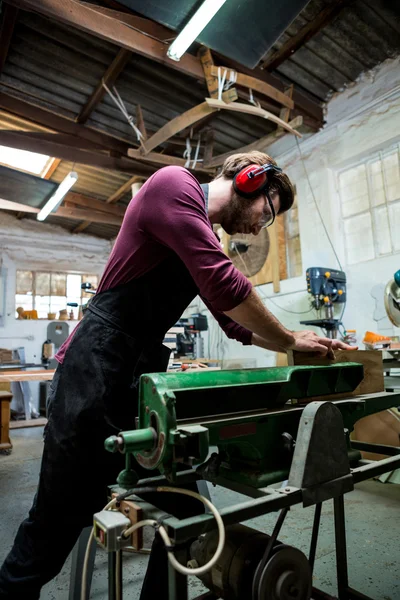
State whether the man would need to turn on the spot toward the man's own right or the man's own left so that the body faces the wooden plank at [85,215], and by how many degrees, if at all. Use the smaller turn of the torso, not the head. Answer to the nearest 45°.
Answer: approximately 90° to the man's own left

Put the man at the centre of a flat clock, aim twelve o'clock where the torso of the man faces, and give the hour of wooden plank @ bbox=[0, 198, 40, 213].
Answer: The wooden plank is roughly at 8 o'clock from the man.

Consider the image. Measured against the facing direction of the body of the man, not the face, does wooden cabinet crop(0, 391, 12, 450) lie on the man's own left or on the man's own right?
on the man's own left

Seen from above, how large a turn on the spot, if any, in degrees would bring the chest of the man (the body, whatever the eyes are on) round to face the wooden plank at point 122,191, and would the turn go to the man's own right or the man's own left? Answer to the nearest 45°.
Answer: approximately 90° to the man's own left

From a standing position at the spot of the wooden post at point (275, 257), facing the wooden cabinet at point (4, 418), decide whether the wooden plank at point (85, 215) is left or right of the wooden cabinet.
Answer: right

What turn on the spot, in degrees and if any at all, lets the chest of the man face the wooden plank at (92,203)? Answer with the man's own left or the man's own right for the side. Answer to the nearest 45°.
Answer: approximately 90° to the man's own left

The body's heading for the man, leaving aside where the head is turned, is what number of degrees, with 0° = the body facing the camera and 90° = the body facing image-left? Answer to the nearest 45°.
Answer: approximately 270°

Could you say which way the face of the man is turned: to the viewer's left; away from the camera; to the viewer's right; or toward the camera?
to the viewer's right
